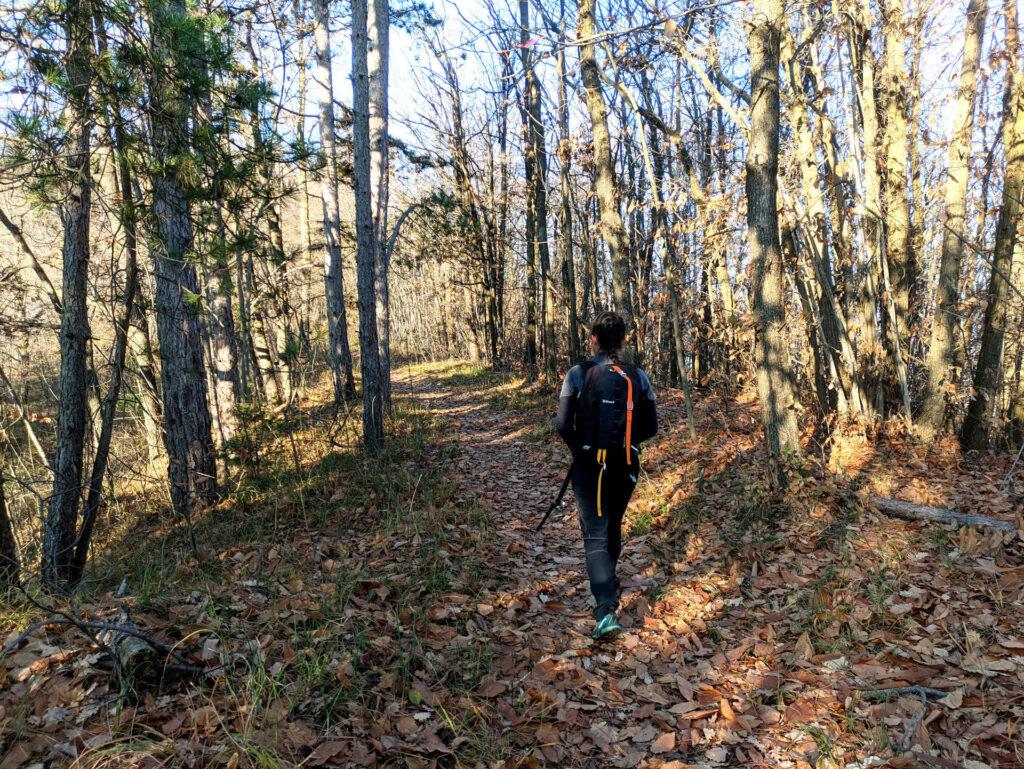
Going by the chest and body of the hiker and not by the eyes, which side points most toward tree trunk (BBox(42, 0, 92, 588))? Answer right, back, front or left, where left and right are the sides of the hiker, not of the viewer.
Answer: left

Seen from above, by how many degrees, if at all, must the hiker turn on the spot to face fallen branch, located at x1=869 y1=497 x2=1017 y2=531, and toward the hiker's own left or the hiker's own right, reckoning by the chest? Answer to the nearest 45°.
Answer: approximately 45° to the hiker's own right

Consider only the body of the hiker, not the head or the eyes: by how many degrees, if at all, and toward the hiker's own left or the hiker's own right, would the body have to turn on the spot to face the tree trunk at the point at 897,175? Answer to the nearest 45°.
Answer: approximately 45° to the hiker's own right

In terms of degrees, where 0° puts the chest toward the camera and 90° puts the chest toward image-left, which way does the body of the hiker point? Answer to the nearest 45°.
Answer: approximately 180°

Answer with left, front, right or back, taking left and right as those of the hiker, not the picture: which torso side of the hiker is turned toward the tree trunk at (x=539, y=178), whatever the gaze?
front

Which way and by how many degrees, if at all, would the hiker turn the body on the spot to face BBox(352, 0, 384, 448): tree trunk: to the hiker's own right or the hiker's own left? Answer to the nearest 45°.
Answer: approximately 45° to the hiker's own left

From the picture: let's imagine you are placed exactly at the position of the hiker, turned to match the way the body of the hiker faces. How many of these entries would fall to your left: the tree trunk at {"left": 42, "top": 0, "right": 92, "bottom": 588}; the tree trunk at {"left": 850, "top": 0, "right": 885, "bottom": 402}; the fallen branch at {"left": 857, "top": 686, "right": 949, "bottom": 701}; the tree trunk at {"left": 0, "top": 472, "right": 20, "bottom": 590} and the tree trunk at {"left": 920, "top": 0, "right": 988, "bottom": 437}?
2

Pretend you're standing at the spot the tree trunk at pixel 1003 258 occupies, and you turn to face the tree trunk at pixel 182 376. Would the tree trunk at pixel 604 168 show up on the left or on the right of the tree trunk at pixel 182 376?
right

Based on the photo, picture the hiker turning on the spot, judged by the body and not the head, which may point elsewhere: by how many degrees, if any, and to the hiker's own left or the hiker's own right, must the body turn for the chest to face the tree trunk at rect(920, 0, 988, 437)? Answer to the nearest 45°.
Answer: approximately 45° to the hiker's own right

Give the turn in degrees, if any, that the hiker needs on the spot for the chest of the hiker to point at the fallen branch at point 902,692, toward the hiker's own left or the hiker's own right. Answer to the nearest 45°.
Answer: approximately 135° to the hiker's own right

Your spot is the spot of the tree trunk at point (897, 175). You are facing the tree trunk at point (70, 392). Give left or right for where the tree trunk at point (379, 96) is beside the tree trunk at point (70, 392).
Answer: right

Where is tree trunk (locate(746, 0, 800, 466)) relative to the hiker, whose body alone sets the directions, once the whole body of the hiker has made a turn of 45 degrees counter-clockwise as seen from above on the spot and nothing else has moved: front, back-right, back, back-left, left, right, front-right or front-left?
right

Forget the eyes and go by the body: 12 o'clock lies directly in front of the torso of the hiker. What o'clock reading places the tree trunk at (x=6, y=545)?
The tree trunk is roughly at 9 o'clock from the hiker.

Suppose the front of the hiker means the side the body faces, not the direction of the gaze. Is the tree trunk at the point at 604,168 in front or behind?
in front
